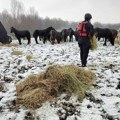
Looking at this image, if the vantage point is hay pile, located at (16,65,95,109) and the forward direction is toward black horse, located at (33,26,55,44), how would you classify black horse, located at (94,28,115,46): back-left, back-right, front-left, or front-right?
front-right

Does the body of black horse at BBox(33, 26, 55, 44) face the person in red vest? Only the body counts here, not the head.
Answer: no

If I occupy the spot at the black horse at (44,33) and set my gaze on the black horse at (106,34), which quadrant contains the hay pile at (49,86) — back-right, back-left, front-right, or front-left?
front-right

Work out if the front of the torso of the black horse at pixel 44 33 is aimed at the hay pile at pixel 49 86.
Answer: no

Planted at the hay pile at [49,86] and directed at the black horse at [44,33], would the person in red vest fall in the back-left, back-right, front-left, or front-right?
front-right
